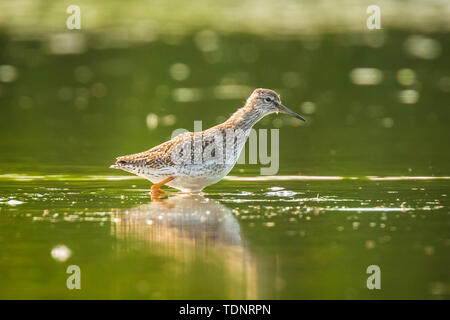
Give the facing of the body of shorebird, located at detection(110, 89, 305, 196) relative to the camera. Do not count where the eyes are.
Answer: to the viewer's right
